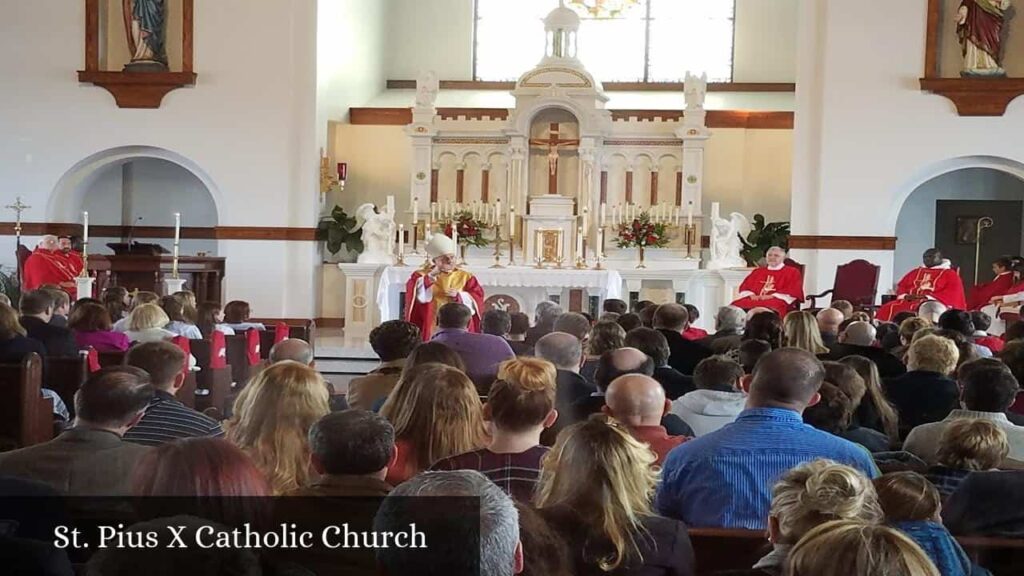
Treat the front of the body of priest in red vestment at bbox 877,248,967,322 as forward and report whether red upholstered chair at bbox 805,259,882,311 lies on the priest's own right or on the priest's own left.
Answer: on the priest's own right

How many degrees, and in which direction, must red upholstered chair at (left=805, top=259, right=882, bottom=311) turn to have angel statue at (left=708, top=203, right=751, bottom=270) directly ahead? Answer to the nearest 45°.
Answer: approximately 90° to its right

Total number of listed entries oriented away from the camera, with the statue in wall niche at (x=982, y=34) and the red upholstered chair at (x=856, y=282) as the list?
0

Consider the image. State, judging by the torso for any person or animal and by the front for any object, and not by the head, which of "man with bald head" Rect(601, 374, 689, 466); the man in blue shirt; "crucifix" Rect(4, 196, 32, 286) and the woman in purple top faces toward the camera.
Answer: the crucifix

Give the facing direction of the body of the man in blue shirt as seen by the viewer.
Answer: away from the camera

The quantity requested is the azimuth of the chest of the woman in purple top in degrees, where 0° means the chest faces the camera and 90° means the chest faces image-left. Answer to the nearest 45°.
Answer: approximately 225°

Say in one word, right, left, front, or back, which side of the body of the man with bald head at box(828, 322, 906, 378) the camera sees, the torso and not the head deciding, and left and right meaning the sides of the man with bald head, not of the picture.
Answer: back

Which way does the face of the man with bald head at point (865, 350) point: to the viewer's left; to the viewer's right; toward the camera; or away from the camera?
away from the camera

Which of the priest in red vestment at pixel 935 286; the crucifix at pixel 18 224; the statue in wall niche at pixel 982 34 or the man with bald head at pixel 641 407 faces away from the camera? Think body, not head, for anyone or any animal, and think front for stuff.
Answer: the man with bald head

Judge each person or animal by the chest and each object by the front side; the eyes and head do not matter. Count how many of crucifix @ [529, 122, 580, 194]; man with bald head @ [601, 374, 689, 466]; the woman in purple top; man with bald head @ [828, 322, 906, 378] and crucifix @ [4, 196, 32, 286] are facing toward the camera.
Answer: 2

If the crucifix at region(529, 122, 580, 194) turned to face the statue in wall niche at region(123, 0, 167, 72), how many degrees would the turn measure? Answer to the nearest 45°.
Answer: approximately 90° to its right

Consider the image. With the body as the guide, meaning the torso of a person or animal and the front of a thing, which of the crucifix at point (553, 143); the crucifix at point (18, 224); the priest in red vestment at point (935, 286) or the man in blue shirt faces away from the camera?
the man in blue shirt

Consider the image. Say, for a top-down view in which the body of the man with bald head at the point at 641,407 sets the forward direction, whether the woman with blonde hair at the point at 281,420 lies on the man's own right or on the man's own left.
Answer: on the man's own left

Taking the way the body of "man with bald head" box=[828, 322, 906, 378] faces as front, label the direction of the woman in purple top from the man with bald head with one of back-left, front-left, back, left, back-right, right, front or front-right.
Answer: left

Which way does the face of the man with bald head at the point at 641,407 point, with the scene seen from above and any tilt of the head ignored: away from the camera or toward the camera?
away from the camera

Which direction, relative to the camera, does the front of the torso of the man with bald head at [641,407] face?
away from the camera
